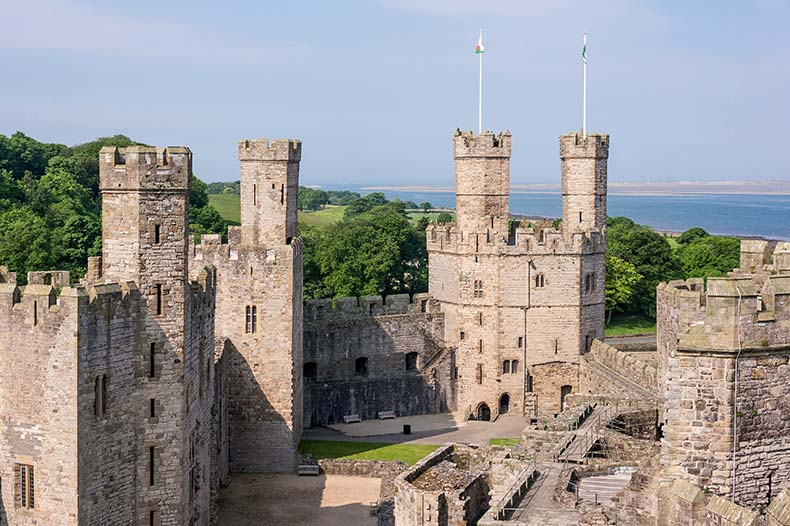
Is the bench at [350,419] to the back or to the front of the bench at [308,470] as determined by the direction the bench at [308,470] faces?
to the back

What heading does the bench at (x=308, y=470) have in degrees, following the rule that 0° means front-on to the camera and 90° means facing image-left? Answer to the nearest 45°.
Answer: approximately 0°
